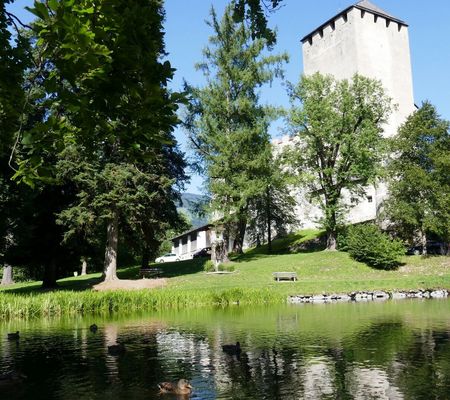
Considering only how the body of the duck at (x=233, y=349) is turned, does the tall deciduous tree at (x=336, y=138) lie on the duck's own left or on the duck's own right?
on the duck's own left

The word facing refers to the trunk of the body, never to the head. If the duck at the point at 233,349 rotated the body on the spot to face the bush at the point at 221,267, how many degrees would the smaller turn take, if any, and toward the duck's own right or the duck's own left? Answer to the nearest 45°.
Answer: approximately 90° to the duck's own left

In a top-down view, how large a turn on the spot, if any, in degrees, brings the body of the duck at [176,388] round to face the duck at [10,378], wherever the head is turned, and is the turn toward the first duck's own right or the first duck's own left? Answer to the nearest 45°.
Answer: approximately 135° to the first duck's own left

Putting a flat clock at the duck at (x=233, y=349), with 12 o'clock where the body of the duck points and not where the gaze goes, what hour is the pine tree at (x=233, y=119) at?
The pine tree is roughly at 9 o'clock from the duck.

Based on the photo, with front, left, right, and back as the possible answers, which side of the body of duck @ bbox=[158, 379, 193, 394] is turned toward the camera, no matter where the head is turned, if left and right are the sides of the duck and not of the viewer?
right

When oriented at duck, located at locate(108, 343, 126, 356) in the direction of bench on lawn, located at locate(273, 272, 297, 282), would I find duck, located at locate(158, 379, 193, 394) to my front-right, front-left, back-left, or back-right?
back-right
